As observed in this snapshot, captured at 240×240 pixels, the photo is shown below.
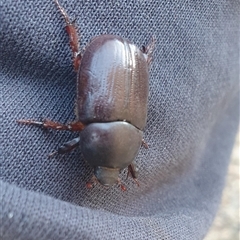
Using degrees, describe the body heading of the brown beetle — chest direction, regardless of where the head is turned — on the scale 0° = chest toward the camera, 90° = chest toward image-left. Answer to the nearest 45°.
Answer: approximately 0°
